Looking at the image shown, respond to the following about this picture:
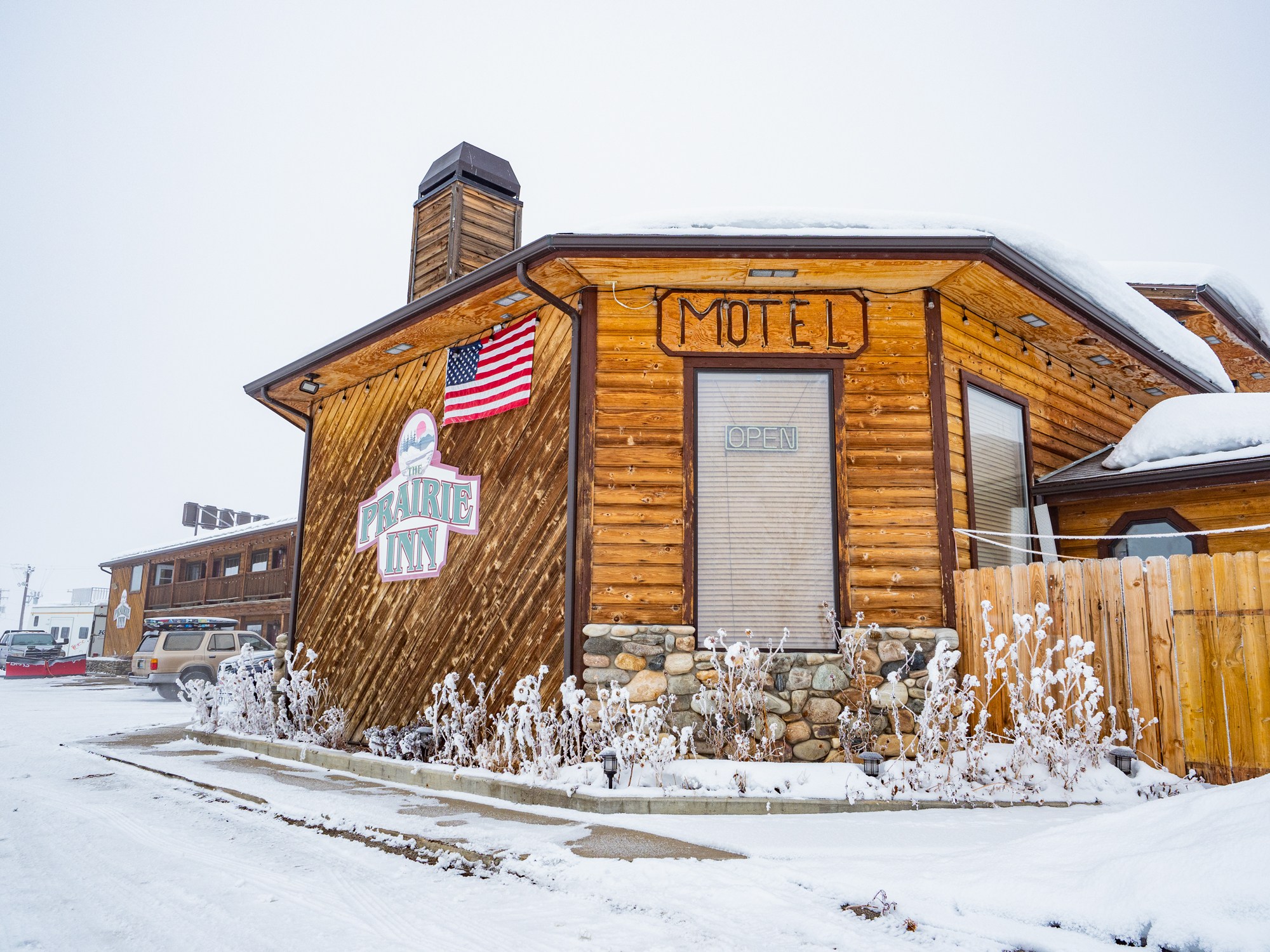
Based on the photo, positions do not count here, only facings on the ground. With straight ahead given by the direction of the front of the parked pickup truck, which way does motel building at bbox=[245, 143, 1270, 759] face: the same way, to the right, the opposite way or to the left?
to the right

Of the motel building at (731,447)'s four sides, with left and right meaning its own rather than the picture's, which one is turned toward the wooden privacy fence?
left

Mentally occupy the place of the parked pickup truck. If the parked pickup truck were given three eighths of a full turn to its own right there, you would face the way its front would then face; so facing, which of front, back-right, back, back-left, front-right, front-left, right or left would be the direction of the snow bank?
left

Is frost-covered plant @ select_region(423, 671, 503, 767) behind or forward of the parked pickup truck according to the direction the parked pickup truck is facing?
forward

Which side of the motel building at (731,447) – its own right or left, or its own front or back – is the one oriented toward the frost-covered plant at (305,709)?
right

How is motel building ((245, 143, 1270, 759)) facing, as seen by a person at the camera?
facing the viewer

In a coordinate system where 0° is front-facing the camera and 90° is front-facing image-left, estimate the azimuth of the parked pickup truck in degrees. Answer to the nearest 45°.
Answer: approximately 315°

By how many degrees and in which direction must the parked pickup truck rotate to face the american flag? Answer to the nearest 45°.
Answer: approximately 45° to its right

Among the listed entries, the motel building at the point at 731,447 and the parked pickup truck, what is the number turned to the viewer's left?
0

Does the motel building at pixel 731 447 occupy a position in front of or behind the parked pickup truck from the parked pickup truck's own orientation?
in front

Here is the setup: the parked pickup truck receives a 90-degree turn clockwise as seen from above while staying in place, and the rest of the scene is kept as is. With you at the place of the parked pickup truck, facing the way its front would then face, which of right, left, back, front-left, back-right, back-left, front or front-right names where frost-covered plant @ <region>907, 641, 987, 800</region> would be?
front-left
